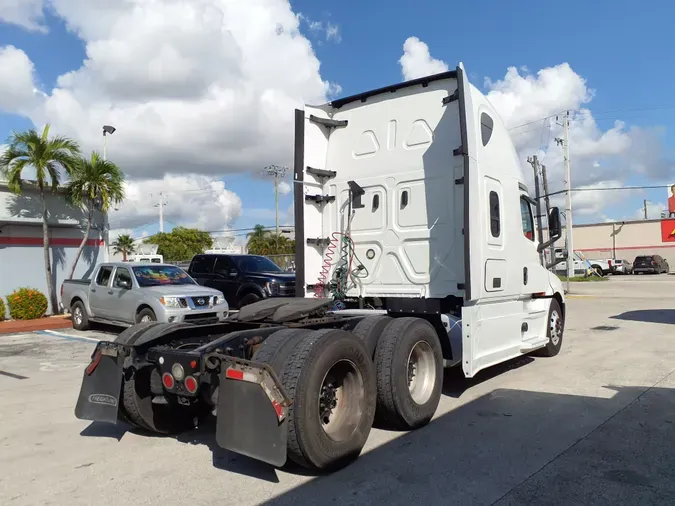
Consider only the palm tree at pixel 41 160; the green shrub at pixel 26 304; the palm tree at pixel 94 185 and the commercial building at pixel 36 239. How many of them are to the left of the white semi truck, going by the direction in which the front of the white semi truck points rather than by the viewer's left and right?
4

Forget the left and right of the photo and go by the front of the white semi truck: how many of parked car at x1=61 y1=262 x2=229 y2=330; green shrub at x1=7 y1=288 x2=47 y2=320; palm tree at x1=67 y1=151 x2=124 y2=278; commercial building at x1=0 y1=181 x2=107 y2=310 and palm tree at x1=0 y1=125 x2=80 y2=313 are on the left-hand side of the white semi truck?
5

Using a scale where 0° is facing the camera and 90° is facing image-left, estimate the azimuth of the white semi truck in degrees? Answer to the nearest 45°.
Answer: approximately 225°

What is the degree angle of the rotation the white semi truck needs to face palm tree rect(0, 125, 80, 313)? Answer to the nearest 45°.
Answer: approximately 90° to its left

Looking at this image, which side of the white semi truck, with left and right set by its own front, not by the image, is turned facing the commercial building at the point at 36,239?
left

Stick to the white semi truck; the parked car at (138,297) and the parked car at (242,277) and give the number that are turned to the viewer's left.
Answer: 0

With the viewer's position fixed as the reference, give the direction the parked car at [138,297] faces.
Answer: facing the viewer and to the right of the viewer

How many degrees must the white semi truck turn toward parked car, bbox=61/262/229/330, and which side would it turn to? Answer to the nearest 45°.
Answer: approximately 90° to its left

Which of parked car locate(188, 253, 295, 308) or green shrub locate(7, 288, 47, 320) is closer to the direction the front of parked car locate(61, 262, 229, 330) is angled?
the parked car

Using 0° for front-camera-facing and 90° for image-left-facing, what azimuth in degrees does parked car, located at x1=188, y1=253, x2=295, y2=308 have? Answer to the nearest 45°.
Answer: approximately 315°

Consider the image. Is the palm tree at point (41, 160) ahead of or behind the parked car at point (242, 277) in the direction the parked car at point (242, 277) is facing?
behind

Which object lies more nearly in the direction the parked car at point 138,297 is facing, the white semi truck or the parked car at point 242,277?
the white semi truck

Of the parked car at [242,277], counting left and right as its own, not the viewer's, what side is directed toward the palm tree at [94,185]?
back

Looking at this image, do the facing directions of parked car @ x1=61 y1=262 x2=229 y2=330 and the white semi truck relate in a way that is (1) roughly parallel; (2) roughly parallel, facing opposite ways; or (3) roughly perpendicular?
roughly perpendicular

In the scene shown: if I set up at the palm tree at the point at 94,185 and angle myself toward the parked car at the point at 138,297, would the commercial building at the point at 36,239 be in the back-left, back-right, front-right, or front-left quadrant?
back-right

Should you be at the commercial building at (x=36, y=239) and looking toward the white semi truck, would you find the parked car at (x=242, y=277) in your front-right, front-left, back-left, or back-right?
front-left

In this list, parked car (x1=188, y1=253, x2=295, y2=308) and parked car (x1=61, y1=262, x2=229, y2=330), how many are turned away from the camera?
0
